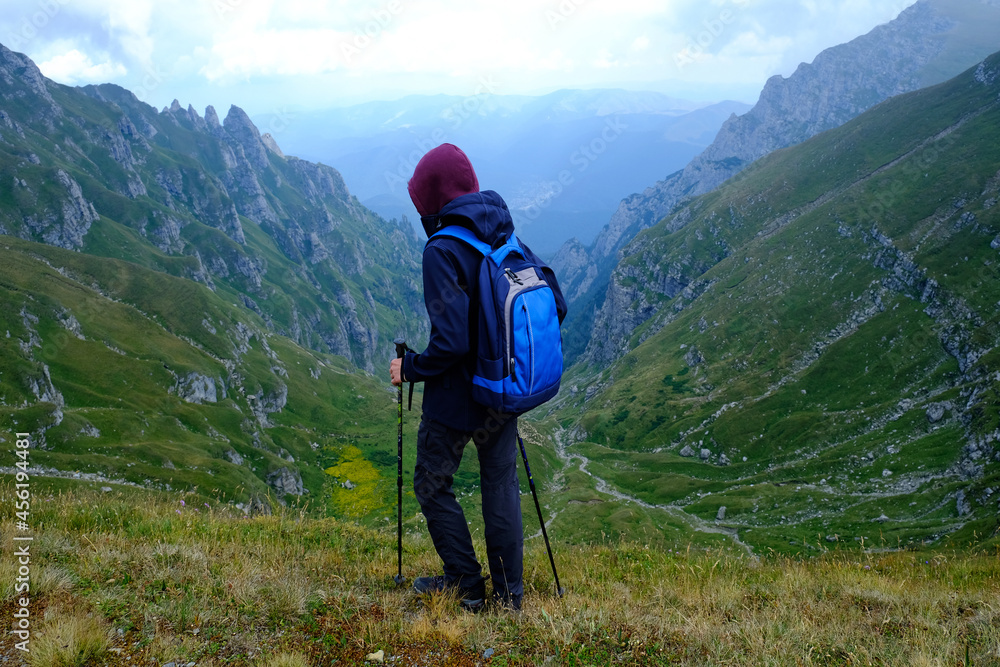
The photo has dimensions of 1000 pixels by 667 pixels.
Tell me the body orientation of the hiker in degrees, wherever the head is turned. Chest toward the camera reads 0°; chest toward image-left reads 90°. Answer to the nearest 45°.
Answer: approximately 135°

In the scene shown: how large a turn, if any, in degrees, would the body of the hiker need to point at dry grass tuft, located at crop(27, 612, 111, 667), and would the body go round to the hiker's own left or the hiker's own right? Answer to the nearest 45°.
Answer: approximately 90° to the hiker's own left
